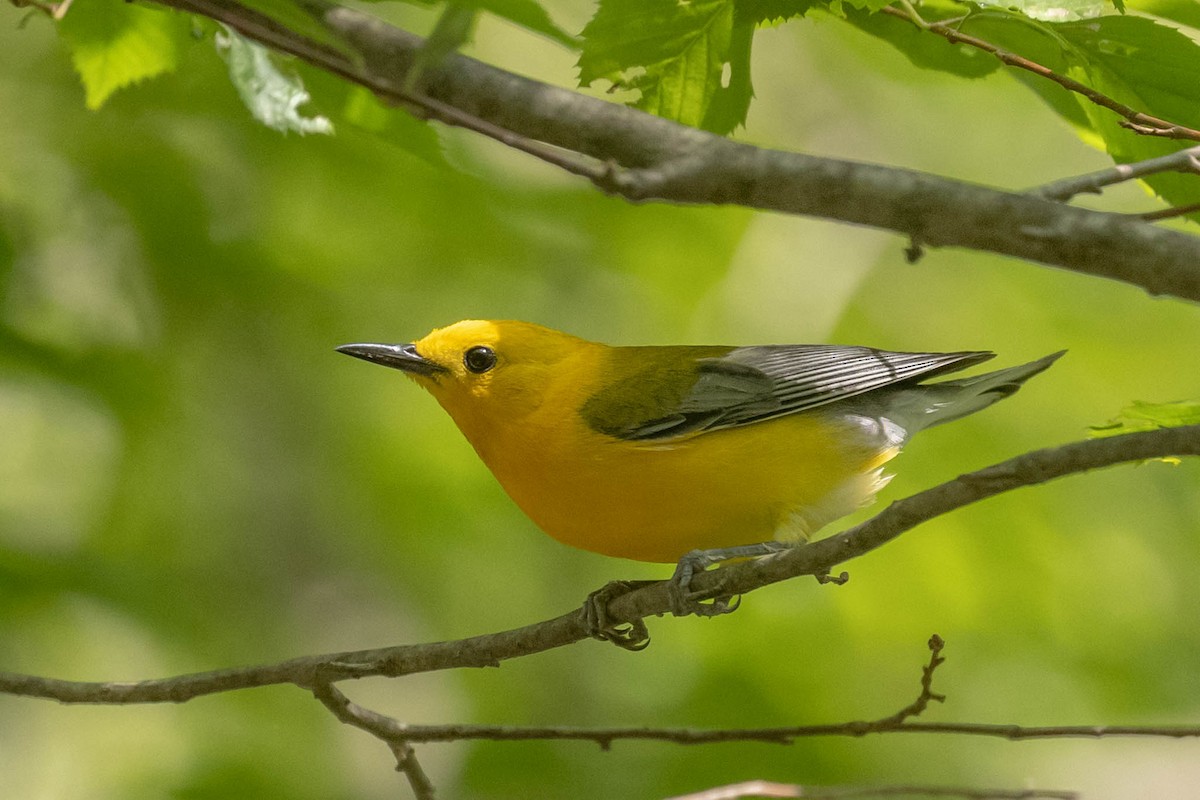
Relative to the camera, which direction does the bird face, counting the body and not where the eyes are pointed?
to the viewer's left

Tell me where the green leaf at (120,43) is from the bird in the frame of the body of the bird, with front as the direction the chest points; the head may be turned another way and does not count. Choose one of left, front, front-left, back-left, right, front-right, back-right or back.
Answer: front-left
